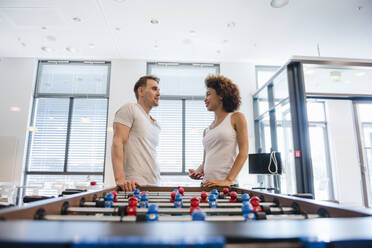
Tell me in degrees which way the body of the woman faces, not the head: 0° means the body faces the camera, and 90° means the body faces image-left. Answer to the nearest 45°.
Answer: approximately 45°

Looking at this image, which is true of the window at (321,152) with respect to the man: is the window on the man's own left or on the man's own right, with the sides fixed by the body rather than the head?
on the man's own left

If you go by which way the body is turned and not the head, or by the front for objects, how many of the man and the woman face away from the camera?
0

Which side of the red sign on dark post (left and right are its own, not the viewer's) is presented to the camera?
front

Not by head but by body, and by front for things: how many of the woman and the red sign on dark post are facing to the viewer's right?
0

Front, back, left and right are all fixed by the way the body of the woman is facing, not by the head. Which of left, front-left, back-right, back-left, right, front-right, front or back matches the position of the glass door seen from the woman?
back

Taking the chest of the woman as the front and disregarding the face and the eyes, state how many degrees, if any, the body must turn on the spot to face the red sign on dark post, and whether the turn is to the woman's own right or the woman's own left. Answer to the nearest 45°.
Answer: approximately 180°

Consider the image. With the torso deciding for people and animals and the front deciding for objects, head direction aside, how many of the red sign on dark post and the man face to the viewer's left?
0

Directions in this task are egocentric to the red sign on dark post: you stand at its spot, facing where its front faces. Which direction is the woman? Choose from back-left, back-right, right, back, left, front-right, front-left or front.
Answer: front

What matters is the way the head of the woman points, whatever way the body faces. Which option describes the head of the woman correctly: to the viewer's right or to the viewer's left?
to the viewer's left

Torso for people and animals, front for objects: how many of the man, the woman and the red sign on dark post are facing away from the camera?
0

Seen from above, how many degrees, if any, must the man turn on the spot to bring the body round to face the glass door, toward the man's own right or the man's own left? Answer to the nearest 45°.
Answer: approximately 90° to the man's own left
